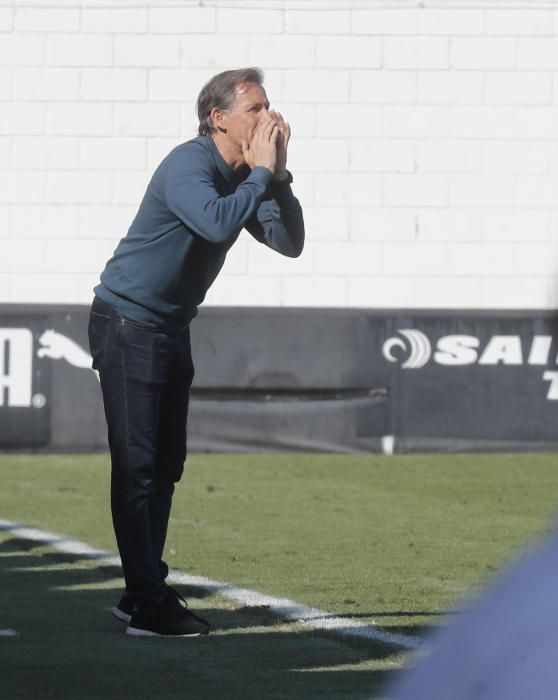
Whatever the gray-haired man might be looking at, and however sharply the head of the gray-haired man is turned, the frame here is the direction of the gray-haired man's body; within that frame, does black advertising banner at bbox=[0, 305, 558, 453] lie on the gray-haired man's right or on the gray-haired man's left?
on the gray-haired man's left

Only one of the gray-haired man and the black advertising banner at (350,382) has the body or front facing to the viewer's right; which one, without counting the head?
the gray-haired man

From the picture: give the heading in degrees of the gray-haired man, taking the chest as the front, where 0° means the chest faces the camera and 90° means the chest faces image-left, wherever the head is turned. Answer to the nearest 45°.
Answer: approximately 270°

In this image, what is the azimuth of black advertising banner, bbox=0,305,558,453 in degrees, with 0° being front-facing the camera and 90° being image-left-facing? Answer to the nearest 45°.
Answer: approximately 0°

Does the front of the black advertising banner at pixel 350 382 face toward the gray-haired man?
yes

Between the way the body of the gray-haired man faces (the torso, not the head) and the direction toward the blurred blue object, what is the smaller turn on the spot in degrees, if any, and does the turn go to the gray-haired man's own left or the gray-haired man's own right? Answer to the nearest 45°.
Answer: approximately 90° to the gray-haired man's own right

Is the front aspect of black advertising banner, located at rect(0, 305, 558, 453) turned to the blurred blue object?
yes

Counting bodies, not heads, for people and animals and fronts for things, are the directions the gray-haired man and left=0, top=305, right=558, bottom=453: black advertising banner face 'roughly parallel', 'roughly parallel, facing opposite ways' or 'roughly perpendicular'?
roughly perpendicular

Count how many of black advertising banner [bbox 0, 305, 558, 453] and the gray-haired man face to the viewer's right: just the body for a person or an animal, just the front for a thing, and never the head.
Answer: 1
